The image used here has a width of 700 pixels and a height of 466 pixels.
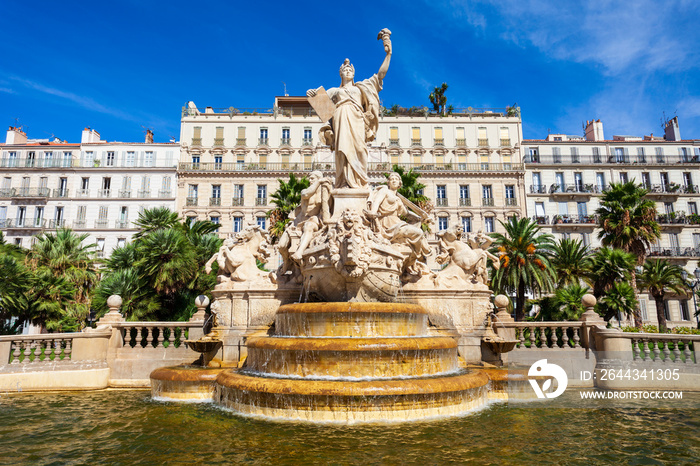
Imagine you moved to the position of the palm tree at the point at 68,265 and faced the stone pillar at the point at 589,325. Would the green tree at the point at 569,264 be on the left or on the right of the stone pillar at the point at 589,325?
left

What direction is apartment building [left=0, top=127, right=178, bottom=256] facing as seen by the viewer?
toward the camera

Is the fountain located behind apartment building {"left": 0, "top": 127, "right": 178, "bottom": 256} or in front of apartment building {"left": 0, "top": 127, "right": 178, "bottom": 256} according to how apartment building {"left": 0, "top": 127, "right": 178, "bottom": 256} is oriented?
in front

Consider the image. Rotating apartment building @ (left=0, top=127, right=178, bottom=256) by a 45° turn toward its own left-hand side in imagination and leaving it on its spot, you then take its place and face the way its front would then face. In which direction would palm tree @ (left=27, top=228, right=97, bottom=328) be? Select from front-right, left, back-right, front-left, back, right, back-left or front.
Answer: front-right

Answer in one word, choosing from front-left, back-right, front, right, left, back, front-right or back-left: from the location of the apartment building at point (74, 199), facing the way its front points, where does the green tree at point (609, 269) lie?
front-left

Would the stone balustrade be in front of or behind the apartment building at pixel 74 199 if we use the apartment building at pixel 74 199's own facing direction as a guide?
in front

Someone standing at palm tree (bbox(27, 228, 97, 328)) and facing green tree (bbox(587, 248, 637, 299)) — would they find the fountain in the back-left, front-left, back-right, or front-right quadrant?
front-right

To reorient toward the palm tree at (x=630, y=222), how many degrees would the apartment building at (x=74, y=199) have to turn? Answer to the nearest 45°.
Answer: approximately 45° to its left

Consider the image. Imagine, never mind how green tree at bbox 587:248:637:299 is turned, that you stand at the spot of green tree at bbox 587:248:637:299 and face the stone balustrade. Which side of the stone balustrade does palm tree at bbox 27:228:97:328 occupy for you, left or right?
right

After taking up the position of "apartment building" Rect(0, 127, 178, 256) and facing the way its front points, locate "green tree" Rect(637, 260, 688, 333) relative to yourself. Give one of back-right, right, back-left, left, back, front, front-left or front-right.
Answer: front-left

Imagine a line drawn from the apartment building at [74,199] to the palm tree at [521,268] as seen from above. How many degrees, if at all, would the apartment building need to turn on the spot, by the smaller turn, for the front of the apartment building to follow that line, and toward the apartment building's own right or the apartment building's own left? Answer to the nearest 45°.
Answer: approximately 45° to the apartment building's own left
